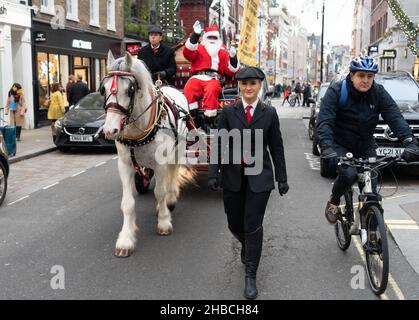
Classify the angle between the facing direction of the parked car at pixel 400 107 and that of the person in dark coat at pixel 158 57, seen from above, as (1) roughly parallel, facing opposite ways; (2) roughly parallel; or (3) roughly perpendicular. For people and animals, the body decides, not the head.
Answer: roughly parallel

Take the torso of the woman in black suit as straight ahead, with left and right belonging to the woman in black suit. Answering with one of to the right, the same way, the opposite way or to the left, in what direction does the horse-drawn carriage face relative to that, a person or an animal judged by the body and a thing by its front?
the same way

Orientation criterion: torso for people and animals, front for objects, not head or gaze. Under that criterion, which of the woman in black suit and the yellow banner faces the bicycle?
the yellow banner

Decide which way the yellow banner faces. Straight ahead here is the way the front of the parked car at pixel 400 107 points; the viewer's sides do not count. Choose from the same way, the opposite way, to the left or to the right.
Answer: the same way

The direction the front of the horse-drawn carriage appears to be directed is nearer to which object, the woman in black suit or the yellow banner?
the woman in black suit

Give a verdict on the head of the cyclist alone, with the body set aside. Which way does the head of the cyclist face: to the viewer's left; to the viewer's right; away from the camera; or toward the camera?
toward the camera

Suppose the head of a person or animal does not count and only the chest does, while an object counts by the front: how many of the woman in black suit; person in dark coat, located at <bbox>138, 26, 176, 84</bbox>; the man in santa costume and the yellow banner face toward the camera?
4

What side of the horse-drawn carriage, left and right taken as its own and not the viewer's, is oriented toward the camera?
front

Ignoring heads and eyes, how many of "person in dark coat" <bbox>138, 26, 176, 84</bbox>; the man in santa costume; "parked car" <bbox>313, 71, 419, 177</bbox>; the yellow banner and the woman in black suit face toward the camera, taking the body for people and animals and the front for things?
5

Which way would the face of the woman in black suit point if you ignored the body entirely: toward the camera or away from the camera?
toward the camera

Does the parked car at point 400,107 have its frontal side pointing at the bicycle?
yes

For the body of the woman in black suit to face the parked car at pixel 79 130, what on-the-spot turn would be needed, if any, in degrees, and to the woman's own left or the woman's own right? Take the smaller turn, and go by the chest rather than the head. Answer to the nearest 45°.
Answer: approximately 135° to the woman's own right

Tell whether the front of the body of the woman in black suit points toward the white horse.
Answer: no

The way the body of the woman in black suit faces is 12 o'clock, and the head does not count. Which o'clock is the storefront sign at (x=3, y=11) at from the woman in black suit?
The storefront sign is roughly at 5 o'clock from the woman in black suit.

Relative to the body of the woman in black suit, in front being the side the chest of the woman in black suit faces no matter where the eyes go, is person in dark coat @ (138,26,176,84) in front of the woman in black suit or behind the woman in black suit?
behind

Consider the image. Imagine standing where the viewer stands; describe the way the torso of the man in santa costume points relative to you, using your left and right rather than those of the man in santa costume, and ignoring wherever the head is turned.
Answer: facing the viewer

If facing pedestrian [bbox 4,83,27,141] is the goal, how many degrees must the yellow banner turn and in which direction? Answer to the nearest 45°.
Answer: approximately 90° to its right

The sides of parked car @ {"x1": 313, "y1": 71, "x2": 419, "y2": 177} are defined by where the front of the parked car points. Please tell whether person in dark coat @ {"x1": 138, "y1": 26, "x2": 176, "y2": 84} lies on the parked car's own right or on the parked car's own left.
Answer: on the parked car's own right

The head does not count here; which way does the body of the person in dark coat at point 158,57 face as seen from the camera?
toward the camera
